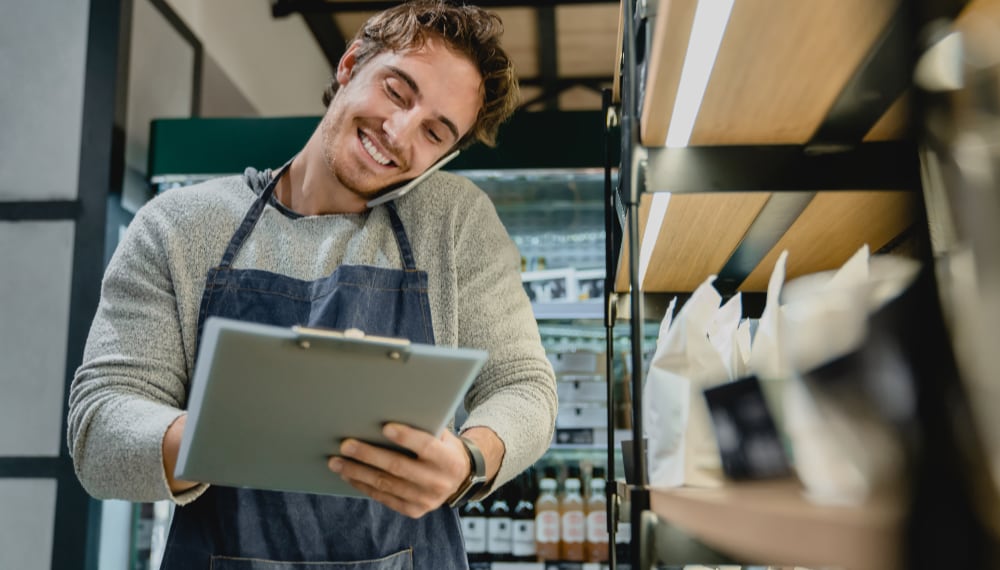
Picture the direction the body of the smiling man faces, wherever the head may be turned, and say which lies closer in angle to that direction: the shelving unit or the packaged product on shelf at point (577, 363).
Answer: the shelving unit

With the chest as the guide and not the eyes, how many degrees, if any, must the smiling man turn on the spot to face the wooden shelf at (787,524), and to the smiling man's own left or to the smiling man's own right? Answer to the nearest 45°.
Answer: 0° — they already face it

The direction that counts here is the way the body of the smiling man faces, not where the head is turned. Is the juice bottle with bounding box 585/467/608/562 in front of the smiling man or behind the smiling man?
behind

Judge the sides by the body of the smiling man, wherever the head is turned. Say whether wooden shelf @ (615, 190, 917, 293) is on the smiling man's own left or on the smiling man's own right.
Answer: on the smiling man's own left

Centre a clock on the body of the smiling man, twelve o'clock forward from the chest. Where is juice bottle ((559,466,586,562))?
The juice bottle is roughly at 7 o'clock from the smiling man.

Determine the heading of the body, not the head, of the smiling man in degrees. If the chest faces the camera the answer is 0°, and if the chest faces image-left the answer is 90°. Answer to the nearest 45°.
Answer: approximately 0°

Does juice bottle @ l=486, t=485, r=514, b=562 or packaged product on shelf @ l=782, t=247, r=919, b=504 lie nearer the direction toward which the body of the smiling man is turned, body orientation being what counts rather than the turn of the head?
the packaged product on shelf

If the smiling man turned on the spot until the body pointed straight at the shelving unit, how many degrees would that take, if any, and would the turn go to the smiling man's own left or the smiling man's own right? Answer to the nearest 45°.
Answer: approximately 45° to the smiling man's own left

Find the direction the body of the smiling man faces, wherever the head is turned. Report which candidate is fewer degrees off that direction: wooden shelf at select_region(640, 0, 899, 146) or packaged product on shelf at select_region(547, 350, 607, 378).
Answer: the wooden shelf

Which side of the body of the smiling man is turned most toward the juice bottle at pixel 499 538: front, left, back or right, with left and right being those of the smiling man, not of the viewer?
back

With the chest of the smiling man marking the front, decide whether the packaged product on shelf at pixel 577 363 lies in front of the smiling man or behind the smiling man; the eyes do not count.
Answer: behind

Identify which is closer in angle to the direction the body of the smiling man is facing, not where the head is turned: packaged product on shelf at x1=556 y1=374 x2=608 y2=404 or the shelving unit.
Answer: the shelving unit

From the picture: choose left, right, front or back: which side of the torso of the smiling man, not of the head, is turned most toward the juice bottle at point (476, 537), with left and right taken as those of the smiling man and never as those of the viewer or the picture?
back
